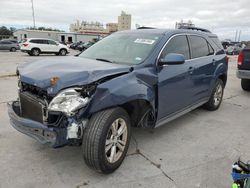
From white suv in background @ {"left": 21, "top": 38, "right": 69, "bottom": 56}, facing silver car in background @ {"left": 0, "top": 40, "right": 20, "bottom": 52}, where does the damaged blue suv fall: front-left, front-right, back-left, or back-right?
back-left

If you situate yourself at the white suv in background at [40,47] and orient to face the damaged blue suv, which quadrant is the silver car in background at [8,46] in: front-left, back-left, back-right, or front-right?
back-right

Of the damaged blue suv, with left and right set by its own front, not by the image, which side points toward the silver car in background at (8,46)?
right

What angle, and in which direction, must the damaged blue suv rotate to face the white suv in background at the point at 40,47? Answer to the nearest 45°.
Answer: approximately 135° to its right

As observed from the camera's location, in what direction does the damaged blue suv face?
facing the viewer and to the left of the viewer
